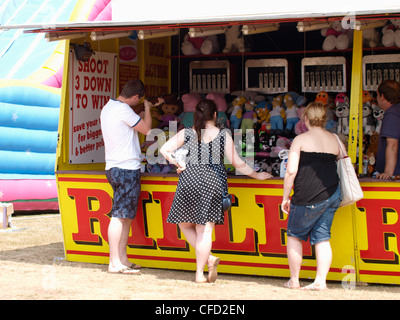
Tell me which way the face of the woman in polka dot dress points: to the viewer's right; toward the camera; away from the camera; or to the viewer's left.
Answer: away from the camera

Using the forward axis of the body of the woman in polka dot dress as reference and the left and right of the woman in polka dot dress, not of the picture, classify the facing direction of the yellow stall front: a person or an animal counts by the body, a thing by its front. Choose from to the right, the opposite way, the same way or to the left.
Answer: the opposite way

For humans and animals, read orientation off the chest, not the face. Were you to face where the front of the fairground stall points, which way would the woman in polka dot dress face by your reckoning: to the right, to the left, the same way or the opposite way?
the opposite way

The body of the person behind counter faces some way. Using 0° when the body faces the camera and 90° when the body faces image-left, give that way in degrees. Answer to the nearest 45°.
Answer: approximately 90°

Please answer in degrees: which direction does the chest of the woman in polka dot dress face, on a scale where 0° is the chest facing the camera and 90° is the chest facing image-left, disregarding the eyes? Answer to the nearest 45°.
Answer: approximately 180°

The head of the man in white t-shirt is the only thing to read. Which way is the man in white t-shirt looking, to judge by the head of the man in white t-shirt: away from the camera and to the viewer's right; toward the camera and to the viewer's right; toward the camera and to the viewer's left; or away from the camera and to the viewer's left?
away from the camera and to the viewer's right

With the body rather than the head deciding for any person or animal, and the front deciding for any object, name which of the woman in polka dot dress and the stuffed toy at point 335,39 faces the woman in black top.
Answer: the stuffed toy

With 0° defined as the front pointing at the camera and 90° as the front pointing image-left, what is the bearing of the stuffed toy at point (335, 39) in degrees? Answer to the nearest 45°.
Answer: approximately 0°
